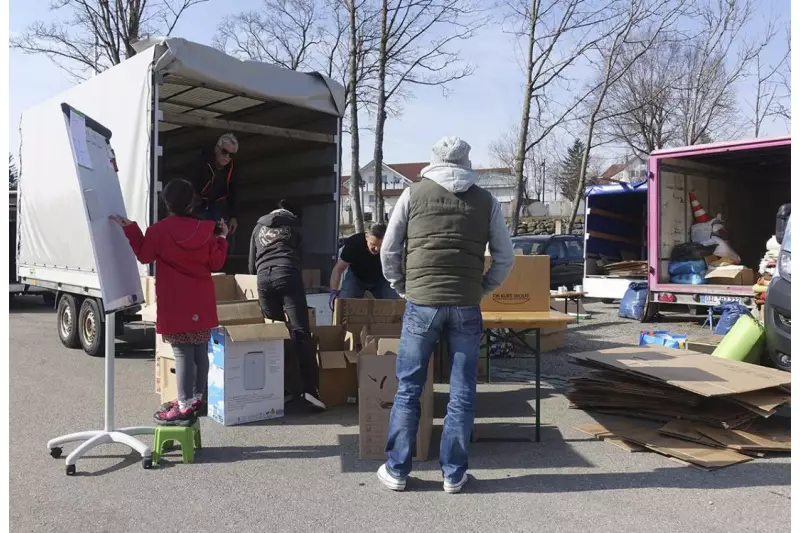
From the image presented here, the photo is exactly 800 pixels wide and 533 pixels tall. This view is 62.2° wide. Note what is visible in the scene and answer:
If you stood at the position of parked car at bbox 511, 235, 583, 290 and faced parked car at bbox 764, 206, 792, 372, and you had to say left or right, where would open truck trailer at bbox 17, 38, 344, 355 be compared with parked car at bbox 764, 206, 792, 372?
right

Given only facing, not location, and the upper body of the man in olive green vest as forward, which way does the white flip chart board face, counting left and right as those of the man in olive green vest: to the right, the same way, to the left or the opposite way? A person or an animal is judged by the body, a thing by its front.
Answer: to the right

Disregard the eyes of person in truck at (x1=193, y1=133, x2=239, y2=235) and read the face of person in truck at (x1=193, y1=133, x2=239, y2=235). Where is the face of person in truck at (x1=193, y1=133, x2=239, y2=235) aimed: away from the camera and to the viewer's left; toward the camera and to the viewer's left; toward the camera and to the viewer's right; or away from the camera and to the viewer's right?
toward the camera and to the viewer's right

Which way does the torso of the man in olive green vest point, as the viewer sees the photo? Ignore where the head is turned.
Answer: away from the camera

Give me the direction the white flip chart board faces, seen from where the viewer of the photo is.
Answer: facing the viewer and to the right of the viewer

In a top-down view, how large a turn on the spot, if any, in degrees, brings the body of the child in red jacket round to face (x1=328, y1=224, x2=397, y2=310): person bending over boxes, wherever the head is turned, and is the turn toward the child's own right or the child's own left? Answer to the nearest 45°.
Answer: approximately 90° to the child's own right

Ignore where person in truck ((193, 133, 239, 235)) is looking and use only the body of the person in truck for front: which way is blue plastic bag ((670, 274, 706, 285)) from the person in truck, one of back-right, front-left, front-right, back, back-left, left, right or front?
front-left

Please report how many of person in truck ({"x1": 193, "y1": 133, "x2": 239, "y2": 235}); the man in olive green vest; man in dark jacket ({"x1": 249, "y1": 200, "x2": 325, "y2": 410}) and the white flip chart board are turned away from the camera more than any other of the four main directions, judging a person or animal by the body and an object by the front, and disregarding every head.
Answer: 2

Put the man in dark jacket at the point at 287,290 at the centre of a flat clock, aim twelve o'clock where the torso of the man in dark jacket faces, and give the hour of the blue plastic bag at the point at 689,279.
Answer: The blue plastic bag is roughly at 2 o'clock from the man in dark jacket.

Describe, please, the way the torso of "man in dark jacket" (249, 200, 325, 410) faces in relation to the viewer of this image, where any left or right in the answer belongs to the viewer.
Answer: facing away from the viewer

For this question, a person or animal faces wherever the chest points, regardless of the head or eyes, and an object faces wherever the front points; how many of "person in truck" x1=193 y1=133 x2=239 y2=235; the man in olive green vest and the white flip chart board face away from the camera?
1

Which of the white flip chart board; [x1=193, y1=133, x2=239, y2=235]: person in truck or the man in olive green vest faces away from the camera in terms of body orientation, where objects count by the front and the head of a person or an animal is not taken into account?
the man in olive green vest

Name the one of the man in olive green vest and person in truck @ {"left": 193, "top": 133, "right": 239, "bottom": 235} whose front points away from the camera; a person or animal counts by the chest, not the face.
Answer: the man in olive green vest

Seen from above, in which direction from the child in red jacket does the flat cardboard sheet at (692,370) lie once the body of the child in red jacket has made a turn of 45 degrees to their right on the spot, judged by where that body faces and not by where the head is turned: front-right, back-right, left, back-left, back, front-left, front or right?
right

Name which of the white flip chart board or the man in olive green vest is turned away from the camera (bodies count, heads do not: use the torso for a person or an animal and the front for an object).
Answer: the man in olive green vest

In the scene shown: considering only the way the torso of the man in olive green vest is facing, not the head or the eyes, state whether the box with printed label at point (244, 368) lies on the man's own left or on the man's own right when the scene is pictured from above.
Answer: on the man's own left

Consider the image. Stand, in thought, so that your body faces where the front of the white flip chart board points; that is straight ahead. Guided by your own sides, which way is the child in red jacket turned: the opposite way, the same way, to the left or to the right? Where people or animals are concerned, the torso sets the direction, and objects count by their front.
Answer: the opposite way
